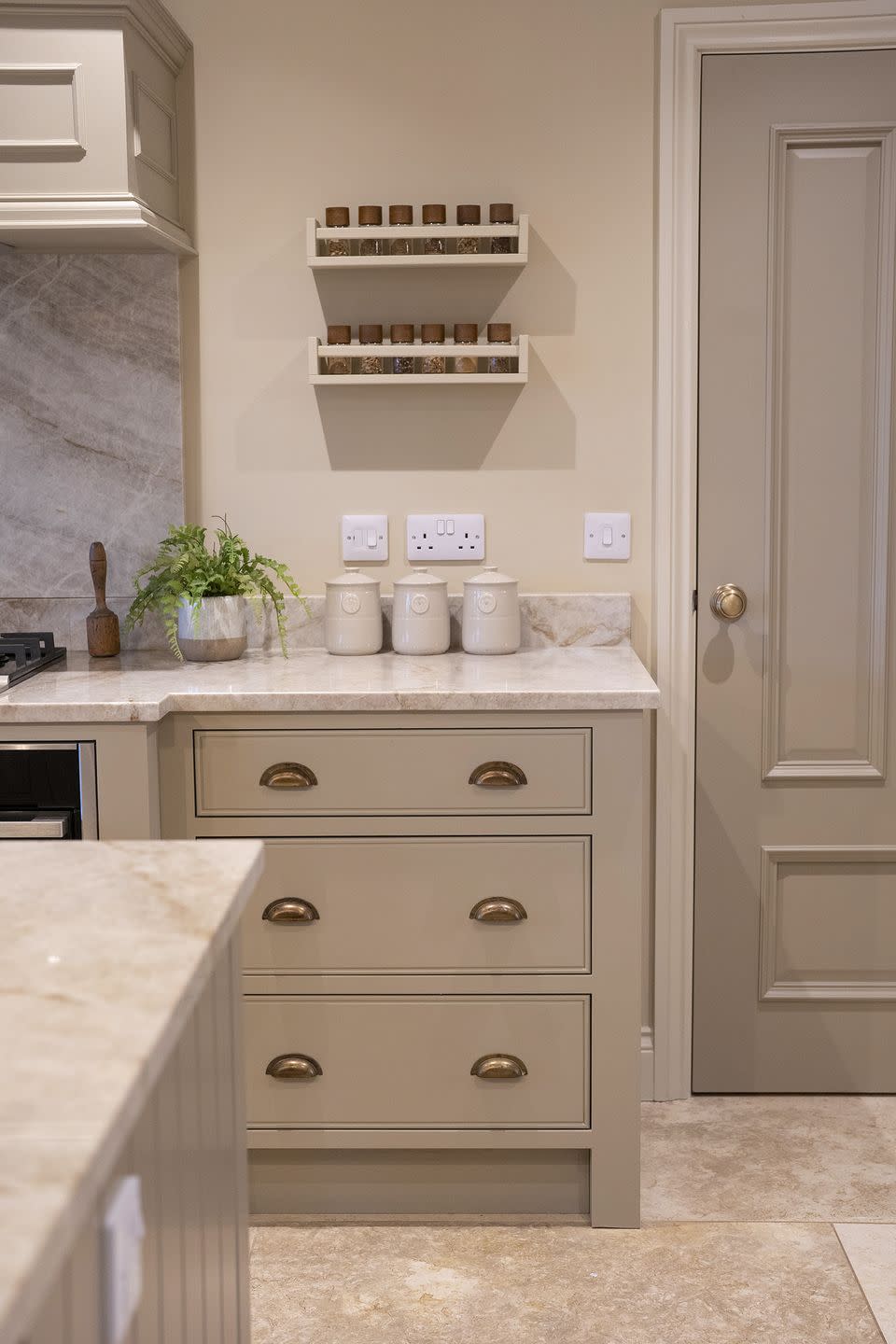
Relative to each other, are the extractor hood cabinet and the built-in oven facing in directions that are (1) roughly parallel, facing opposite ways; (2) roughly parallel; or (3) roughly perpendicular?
roughly parallel

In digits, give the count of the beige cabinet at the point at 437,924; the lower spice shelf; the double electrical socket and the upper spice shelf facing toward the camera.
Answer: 4

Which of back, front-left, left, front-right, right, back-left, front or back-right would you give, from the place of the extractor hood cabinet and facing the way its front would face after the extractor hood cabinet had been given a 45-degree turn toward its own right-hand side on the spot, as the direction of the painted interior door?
back-left

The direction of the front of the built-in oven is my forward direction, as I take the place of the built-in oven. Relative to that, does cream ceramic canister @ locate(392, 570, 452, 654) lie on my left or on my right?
on my left

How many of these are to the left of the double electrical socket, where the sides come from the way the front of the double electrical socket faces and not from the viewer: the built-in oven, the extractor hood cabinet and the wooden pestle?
0

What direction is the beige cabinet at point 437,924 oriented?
toward the camera

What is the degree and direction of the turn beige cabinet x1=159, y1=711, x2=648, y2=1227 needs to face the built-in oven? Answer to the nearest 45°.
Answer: approximately 90° to its right

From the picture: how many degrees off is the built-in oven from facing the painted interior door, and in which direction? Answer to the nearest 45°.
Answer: approximately 90° to its left

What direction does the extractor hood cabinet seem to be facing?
toward the camera

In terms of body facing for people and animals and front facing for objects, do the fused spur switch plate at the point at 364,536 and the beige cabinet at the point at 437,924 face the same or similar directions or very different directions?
same or similar directions

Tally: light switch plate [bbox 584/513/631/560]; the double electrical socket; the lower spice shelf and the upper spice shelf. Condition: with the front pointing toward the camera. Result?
4

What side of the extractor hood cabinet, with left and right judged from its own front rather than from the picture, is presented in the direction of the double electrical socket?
left

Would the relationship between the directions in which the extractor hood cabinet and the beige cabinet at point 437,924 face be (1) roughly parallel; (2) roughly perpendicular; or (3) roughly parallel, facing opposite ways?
roughly parallel

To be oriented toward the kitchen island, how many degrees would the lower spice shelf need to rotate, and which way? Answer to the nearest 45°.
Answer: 0° — it already faces it
